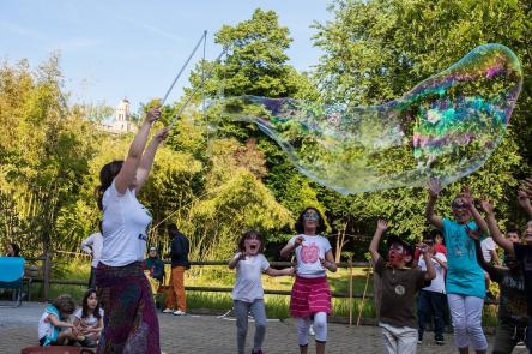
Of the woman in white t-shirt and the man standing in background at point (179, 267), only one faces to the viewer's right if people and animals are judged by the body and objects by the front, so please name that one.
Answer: the woman in white t-shirt

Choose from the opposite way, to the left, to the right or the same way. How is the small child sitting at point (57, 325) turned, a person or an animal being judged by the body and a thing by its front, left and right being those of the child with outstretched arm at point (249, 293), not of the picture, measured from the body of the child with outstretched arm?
to the left

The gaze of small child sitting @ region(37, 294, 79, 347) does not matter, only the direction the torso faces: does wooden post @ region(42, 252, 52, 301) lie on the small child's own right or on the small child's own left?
on the small child's own left

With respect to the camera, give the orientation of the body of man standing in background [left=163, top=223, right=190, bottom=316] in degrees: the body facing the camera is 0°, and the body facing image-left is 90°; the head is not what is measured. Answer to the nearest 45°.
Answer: approximately 90°

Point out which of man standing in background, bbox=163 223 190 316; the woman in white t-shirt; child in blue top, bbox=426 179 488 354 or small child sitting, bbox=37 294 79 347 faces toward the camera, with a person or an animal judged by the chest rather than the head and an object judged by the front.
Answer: the child in blue top

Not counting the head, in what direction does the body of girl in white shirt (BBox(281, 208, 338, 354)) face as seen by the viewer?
toward the camera

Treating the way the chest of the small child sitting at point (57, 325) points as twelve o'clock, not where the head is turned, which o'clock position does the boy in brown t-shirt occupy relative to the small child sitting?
The boy in brown t-shirt is roughly at 1 o'clock from the small child sitting.

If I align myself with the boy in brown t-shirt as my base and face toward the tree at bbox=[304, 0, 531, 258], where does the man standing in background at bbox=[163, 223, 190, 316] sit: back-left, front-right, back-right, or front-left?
front-left

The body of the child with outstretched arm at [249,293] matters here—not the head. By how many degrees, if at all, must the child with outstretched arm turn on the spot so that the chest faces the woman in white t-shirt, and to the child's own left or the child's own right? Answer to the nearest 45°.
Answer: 0° — they already face them

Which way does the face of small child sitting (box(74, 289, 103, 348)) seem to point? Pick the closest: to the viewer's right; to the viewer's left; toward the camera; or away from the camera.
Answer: toward the camera

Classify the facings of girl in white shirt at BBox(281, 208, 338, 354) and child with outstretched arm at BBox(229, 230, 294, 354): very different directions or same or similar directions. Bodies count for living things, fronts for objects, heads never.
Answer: same or similar directions

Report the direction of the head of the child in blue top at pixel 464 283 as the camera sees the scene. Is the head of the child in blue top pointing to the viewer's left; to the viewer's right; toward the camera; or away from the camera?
toward the camera

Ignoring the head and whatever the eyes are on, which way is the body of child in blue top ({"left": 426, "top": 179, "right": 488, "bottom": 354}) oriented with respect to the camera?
toward the camera

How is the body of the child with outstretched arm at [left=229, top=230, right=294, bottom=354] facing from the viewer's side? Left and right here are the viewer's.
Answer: facing the viewer

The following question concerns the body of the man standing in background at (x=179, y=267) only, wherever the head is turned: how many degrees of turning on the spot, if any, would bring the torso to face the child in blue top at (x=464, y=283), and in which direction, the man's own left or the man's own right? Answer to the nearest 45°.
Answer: approximately 90° to the man's own left

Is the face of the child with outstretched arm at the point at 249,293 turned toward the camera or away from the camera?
toward the camera
